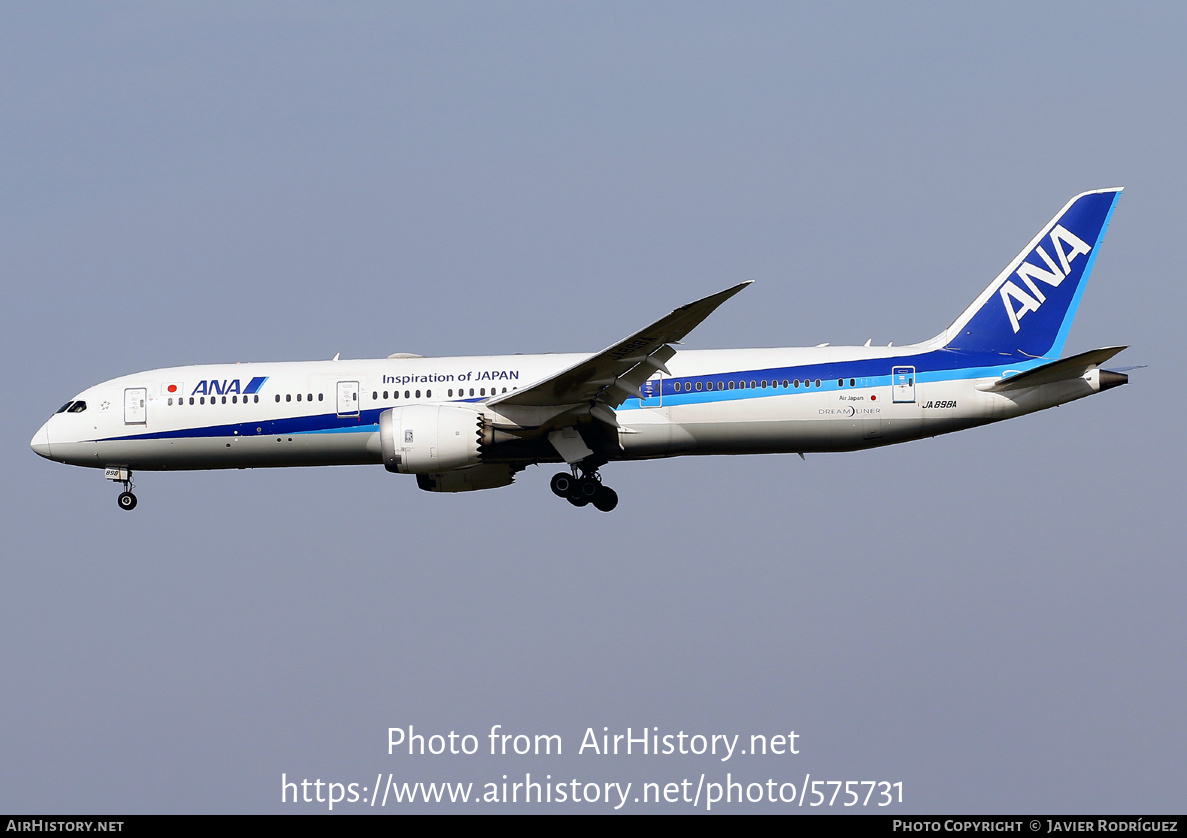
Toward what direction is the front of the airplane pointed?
to the viewer's left
